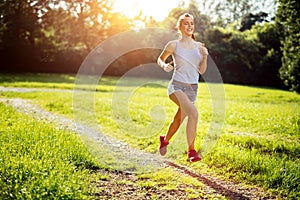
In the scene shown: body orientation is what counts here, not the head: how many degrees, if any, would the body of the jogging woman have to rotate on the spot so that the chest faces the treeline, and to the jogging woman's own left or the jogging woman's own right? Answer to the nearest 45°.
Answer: approximately 135° to the jogging woman's own left

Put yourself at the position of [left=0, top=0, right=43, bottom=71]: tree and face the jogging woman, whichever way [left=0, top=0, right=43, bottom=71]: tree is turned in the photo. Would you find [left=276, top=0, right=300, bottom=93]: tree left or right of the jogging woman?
left

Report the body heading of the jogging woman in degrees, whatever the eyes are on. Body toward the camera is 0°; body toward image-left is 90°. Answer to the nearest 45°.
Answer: approximately 315°

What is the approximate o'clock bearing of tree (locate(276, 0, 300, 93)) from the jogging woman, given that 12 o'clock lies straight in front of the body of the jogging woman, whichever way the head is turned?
The tree is roughly at 8 o'clock from the jogging woman.

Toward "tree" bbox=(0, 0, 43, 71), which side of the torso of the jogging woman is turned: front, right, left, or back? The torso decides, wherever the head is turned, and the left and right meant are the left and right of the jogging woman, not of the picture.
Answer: back
